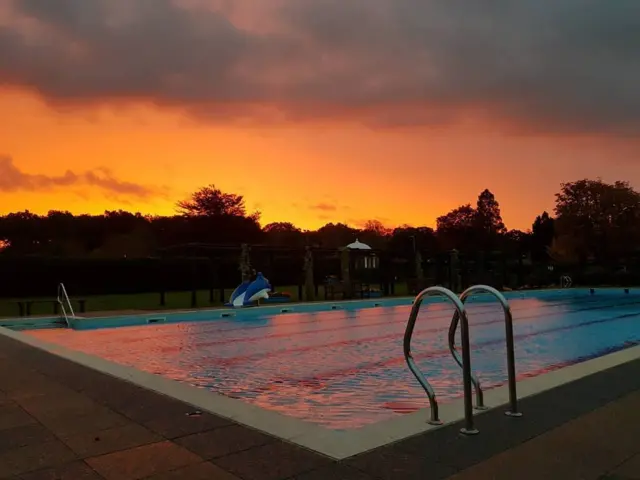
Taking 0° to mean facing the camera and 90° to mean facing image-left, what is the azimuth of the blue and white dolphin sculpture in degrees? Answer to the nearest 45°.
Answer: approximately 270°

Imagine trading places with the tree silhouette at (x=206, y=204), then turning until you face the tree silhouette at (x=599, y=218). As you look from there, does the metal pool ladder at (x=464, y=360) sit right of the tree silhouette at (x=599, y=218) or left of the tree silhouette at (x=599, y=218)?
right

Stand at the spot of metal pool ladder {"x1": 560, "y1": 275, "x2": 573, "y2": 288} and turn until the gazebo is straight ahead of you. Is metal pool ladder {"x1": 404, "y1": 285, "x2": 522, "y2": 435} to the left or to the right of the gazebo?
left

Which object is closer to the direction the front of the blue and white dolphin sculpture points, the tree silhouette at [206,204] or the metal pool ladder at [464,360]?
the metal pool ladder

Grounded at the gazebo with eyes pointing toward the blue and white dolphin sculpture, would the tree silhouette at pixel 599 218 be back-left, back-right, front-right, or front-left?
back-left

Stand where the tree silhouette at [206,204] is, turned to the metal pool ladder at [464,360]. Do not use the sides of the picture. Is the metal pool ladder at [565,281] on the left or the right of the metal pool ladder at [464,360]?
left

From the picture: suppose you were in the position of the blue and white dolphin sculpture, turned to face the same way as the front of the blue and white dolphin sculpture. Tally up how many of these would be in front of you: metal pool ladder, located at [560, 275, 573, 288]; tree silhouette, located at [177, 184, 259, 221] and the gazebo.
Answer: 0

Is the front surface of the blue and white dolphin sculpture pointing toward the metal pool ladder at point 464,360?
no

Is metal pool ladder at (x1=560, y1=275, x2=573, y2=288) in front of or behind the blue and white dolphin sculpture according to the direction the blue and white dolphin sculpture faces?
in front

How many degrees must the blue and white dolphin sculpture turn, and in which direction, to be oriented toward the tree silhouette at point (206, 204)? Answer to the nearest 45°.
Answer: approximately 90° to its left
